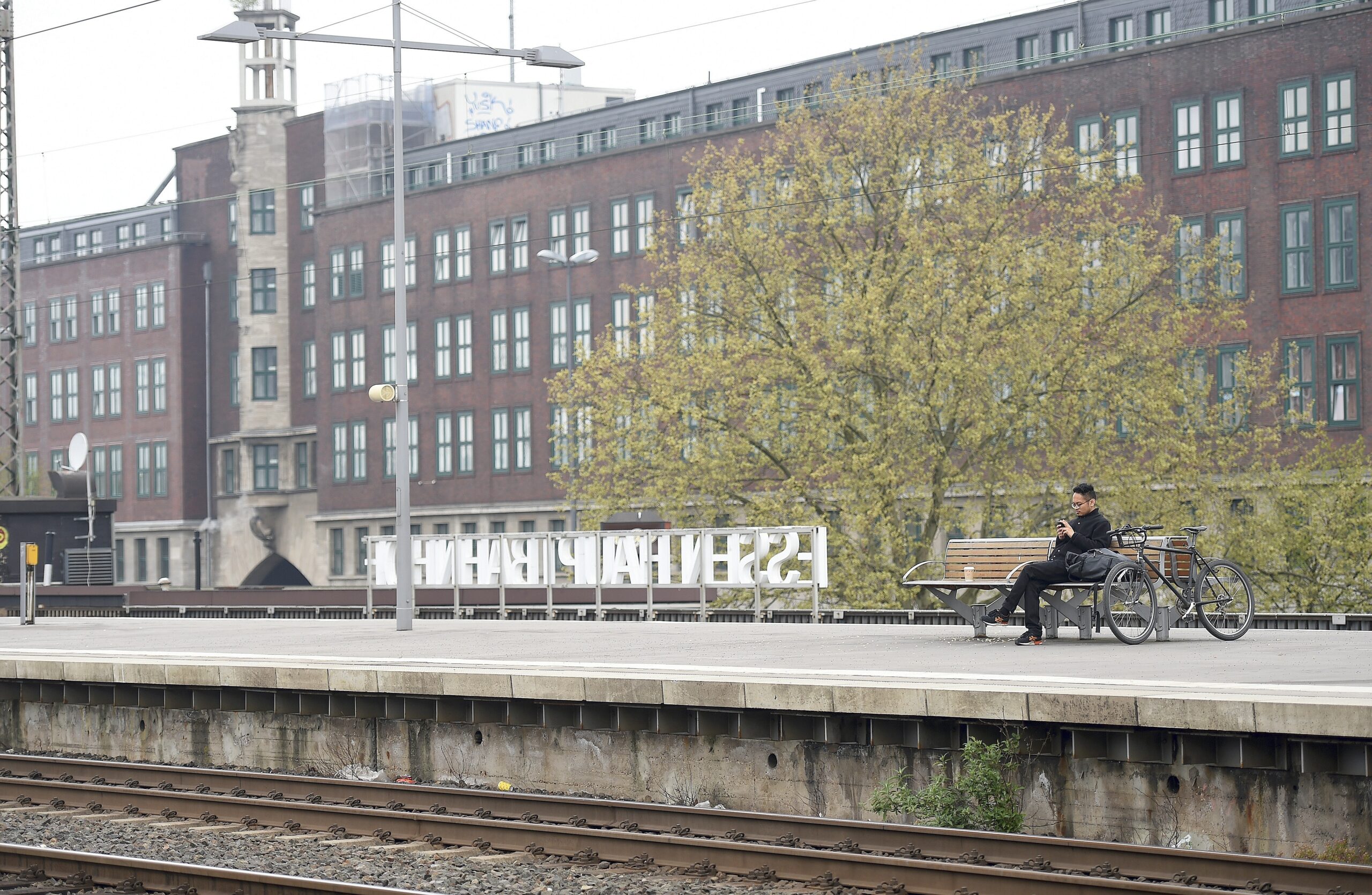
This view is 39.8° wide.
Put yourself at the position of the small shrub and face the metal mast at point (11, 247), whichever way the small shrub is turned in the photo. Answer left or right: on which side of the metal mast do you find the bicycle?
right

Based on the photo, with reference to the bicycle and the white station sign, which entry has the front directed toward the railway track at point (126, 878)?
the bicycle

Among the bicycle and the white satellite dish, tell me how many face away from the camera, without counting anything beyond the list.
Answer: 0

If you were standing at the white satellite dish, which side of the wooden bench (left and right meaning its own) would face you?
right

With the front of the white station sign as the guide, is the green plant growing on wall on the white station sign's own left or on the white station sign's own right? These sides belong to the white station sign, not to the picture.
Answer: on the white station sign's own right

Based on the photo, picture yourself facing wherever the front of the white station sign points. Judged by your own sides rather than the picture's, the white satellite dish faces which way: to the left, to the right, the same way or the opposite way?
the opposite way

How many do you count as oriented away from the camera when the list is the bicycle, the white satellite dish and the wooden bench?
0

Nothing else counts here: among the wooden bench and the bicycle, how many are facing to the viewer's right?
0

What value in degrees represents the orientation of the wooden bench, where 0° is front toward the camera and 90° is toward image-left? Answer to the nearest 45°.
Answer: approximately 45°

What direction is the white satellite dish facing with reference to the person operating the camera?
facing the viewer and to the left of the viewer

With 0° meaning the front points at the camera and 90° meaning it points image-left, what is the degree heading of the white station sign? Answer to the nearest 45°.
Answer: approximately 225°

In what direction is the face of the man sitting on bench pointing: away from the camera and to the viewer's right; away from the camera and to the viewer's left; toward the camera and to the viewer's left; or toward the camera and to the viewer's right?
toward the camera and to the viewer's left

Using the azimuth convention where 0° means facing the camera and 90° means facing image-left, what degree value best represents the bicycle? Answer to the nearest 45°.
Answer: approximately 45°

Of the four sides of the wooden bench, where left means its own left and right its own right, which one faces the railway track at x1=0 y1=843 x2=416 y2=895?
front

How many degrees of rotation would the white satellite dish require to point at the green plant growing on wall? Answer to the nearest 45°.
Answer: approximately 45° to its left
